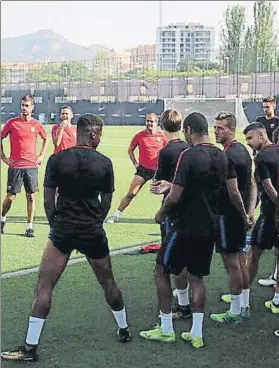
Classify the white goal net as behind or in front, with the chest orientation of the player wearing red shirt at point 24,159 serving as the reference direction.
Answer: behind

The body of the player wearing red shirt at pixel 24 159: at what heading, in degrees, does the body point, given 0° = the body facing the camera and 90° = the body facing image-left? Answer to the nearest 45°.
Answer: approximately 0°

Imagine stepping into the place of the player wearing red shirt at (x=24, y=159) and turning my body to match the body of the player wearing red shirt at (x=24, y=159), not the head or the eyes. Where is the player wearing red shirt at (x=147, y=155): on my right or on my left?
on my left
